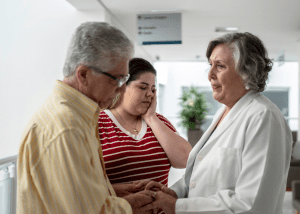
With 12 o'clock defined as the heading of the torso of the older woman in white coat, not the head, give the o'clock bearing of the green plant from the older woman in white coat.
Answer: The green plant is roughly at 3 o'clock from the older woman in white coat.

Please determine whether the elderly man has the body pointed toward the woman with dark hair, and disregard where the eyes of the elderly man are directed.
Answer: no

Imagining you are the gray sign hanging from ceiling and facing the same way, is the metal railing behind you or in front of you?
in front

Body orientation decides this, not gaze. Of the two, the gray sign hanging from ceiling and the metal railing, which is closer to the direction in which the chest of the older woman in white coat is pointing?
the metal railing

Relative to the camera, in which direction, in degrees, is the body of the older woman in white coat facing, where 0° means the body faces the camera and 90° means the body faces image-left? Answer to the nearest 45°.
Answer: approximately 90°

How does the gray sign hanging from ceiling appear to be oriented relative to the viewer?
toward the camera

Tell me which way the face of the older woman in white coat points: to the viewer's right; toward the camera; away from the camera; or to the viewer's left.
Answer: to the viewer's left

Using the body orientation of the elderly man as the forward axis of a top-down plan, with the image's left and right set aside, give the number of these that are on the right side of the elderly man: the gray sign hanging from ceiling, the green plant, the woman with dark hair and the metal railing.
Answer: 0

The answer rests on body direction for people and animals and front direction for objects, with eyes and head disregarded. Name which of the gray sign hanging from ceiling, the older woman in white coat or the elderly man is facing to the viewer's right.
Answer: the elderly man

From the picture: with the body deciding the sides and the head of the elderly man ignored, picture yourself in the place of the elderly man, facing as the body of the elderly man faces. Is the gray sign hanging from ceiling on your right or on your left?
on your left

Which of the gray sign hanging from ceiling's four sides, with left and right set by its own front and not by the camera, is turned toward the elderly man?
front

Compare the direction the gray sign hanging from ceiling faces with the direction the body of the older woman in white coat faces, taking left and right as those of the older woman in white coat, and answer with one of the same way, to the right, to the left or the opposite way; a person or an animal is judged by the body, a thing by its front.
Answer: to the left

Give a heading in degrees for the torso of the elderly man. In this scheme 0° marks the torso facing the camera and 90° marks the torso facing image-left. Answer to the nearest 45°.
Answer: approximately 270°

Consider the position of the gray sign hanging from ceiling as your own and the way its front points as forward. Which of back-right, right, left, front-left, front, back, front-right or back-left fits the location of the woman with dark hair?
front
